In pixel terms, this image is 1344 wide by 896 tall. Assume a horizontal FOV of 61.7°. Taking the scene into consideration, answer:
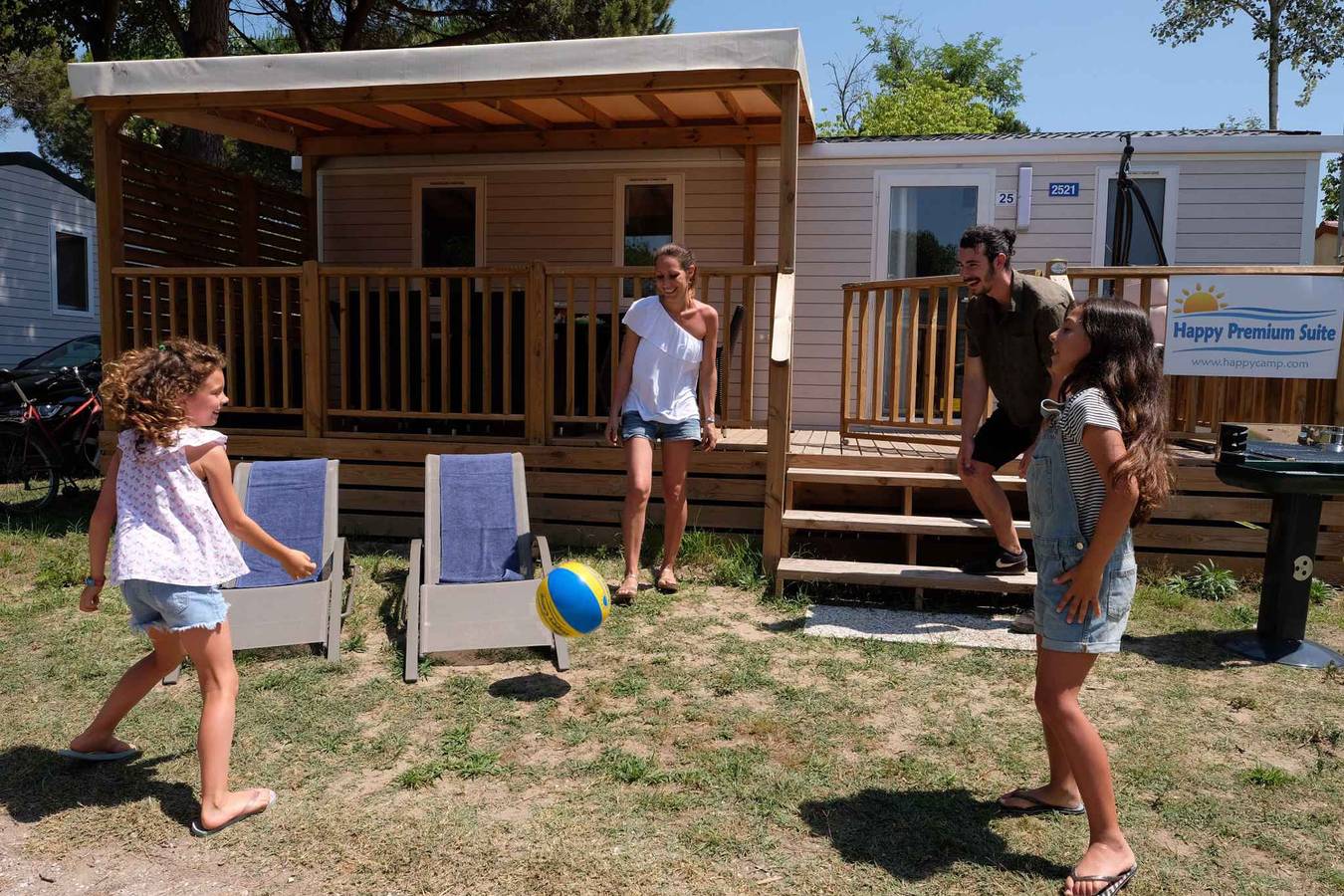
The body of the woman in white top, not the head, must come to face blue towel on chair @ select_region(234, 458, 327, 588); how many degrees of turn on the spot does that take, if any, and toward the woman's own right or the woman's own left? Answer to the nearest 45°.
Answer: approximately 90° to the woman's own right

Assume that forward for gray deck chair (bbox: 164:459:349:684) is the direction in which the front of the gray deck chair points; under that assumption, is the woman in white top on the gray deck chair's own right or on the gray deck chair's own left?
on the gray deck chair's own left

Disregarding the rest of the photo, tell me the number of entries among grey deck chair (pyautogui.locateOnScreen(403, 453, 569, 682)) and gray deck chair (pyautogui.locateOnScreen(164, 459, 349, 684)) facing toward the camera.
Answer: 2

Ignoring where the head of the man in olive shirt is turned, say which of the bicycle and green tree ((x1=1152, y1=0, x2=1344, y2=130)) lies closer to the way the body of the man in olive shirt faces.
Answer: the bicycle

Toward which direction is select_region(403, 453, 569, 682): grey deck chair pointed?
toward the camera

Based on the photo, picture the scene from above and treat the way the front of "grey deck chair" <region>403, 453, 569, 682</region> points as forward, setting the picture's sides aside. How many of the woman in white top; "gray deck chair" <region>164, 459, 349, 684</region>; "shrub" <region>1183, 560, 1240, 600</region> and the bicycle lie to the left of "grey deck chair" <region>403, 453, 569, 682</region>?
2

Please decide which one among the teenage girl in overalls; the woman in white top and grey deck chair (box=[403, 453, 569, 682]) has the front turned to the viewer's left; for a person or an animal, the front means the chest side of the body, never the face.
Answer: the teenage girl in overalls

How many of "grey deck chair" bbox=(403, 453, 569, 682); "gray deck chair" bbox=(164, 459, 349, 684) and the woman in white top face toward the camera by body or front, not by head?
3

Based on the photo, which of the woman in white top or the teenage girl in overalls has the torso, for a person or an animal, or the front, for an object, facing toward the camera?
the woman in white top

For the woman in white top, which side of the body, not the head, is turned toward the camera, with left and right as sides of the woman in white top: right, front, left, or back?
front

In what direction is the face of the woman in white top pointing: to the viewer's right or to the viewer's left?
to the viewer's left

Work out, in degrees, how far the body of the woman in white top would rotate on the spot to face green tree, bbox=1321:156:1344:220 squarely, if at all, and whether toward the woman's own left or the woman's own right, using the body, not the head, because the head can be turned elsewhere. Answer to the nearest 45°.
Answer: approximately 135° to the woman's own left

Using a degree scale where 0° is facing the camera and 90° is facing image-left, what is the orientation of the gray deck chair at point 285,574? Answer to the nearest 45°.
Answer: approximately 0°

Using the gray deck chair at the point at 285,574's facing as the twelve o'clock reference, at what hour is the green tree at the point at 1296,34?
The green tree is roughly at 8 o'clock from the gray deck chair.

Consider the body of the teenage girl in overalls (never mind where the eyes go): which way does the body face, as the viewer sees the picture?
to the viewer's left

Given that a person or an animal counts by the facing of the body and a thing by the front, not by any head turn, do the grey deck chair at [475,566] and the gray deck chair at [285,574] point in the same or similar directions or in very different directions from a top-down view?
same or similar directions

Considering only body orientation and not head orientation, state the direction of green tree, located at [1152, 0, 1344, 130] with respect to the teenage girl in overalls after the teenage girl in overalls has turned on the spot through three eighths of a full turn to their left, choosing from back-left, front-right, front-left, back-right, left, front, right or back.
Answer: back-left

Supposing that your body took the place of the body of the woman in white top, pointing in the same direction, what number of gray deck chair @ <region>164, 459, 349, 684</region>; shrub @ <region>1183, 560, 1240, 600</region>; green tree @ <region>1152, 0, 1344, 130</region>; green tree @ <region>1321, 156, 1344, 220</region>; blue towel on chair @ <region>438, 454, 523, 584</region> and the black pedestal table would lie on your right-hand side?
2

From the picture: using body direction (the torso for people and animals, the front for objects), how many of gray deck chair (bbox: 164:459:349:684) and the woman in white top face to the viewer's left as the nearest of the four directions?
0

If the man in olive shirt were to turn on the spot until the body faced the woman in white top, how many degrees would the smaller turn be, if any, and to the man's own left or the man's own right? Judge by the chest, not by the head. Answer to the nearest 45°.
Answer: approximately 45° to the man's own right
